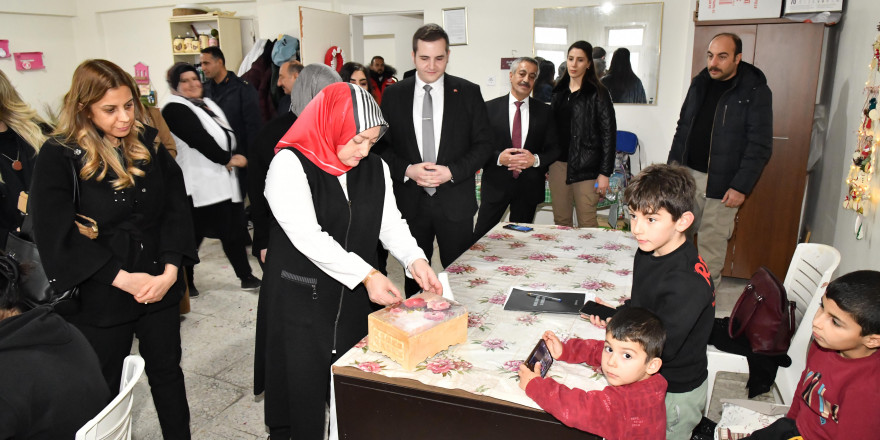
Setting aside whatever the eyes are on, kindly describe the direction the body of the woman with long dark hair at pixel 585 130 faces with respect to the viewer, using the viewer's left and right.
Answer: facing the viewer and to the left of the viewer

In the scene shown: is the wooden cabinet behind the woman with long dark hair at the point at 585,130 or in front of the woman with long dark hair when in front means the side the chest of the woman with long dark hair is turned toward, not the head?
behind

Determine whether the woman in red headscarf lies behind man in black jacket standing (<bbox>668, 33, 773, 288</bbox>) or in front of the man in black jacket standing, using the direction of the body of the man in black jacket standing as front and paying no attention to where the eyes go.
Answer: in front

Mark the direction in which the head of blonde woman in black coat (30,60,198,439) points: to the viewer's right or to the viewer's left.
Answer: to the viewer's right

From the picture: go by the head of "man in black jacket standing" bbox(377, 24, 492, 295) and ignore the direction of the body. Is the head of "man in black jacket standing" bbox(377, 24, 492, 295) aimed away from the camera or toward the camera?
toward the camera

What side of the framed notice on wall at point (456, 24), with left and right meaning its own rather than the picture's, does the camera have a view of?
front

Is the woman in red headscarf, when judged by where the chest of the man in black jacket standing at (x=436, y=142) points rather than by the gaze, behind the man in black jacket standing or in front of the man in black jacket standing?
in front

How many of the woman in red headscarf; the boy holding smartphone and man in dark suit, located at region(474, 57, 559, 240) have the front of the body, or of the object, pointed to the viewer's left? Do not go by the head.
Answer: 1

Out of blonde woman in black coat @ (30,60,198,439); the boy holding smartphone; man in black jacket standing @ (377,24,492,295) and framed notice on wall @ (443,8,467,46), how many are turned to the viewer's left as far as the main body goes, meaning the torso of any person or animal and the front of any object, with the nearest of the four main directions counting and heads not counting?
1

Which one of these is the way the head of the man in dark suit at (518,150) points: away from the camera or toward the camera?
toward the camera

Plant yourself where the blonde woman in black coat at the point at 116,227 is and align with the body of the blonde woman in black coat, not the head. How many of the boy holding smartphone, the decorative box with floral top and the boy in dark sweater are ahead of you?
3

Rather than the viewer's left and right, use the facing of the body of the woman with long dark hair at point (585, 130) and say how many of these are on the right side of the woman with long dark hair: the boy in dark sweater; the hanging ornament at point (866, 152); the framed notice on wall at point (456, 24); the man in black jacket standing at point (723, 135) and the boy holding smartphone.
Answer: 1

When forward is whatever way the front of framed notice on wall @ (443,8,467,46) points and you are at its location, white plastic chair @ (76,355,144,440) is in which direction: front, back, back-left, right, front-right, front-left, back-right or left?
front

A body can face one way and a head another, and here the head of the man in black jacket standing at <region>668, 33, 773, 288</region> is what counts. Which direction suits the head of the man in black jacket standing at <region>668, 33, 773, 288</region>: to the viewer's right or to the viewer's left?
to the viewer's left

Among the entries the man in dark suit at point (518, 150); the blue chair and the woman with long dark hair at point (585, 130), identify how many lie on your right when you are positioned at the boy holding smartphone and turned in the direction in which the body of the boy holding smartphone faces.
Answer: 3

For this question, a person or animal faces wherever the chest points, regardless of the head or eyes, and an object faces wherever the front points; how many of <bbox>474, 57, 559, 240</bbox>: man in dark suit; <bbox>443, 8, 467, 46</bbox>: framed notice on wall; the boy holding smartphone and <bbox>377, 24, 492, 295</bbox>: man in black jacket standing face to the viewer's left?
1

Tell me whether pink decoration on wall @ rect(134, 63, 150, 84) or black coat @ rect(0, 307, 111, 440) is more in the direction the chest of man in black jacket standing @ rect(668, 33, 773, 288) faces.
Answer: the black coat

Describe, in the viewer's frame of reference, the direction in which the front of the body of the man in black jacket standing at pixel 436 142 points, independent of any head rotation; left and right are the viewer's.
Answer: facing the viewer
